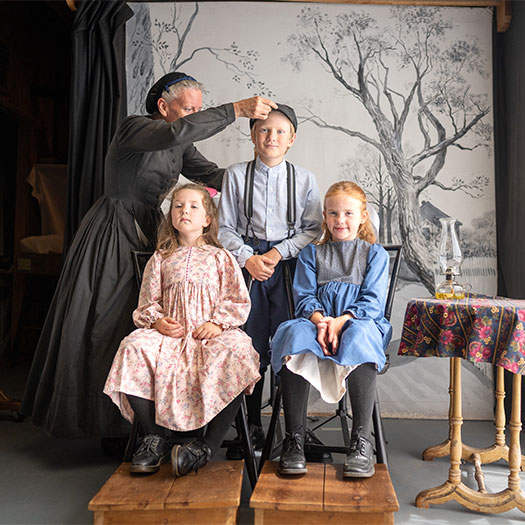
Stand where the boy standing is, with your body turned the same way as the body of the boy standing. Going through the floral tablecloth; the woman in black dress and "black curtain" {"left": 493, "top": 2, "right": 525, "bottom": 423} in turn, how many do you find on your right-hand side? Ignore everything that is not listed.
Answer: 1

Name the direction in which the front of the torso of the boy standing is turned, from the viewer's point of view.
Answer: toward the camera

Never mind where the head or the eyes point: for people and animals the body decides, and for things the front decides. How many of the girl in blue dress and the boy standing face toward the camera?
2

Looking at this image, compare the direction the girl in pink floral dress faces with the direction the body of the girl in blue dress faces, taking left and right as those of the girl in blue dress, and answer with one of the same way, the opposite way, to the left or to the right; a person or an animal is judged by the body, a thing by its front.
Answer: the same way

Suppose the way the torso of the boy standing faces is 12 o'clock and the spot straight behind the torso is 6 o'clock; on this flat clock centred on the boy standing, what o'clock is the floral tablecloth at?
The floral tablecloth is roughly at 10 o'clock from the boy standing.

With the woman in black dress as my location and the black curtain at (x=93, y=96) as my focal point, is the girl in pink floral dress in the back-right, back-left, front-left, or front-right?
back-right

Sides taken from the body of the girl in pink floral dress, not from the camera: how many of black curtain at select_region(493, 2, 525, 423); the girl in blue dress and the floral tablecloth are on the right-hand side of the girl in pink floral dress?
0

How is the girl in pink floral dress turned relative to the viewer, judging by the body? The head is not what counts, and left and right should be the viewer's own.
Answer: facing the viewer

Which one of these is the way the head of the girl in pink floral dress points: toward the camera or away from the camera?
toward the camera

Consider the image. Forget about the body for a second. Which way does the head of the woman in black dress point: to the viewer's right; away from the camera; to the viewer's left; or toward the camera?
to the viewer's right

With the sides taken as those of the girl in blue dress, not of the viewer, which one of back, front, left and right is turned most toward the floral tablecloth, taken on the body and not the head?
left

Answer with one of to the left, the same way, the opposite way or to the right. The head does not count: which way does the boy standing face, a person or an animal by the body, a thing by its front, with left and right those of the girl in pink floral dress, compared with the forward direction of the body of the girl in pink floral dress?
the same way

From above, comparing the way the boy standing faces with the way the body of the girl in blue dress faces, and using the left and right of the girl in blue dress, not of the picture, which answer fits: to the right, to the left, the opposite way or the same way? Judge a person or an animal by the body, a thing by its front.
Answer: the same way

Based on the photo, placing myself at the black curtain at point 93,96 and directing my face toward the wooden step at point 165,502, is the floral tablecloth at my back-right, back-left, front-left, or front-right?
front-left
